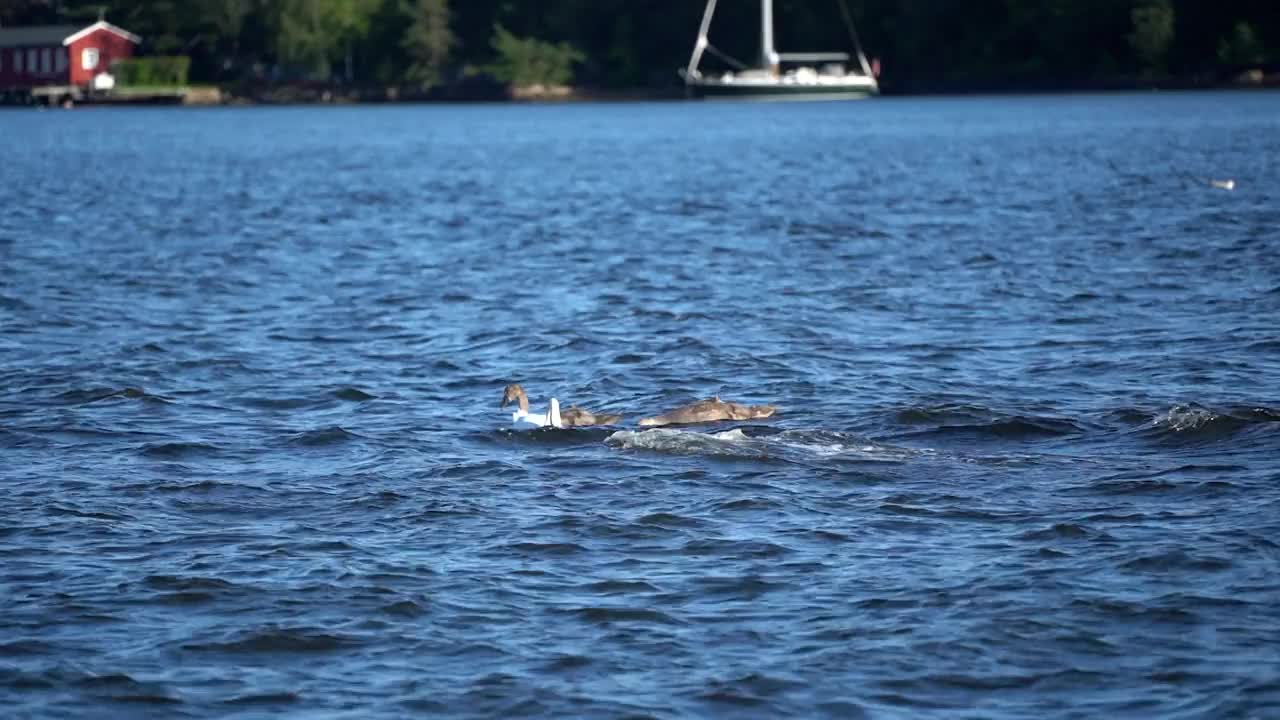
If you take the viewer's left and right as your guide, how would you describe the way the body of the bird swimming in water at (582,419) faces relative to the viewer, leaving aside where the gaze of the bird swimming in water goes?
facing to the left of the viewer

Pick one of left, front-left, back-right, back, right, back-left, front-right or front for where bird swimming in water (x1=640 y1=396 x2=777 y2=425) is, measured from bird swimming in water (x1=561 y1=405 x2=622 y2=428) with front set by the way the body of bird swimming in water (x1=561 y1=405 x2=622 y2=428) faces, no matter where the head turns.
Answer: back
